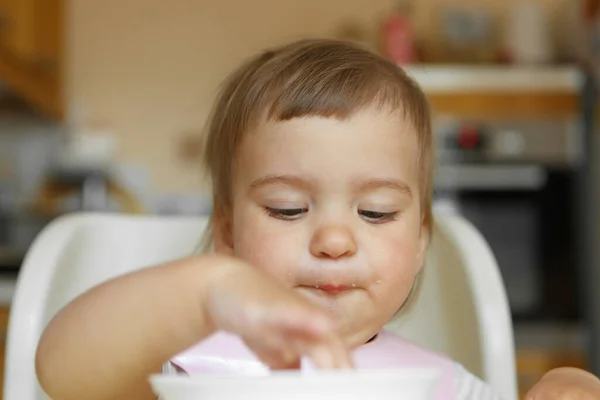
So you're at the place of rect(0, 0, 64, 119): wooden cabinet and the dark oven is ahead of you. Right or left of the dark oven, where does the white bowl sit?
right

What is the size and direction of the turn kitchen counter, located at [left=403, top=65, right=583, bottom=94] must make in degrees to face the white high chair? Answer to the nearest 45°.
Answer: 0° — it already faces it

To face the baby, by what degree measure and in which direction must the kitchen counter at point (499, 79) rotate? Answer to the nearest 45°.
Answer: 0° — it already faces them

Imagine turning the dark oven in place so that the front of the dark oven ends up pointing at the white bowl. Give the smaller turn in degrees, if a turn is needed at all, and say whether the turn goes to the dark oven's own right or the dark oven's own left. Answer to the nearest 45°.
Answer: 0° — it already faces it

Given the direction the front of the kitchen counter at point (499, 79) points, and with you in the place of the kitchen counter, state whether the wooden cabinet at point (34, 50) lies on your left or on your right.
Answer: on your right

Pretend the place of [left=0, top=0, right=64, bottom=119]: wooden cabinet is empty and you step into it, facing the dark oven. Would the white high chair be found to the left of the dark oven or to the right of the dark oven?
right
